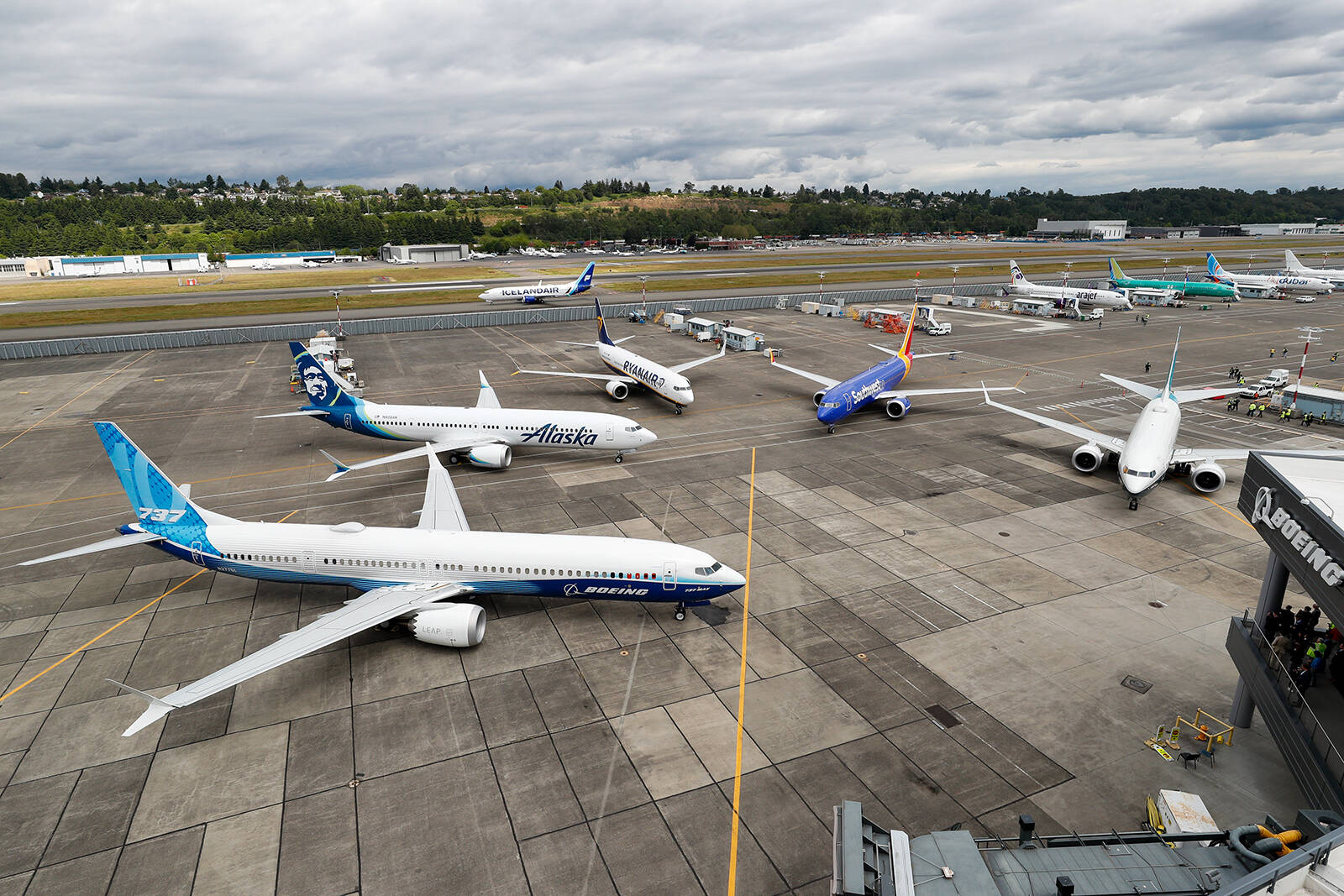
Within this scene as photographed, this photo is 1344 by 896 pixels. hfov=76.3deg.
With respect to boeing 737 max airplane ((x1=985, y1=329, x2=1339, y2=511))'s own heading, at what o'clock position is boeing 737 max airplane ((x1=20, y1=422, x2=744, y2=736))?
boeing 737 max airplane ((x1=20, y1=422, x2=744, y2=736)) is roughly at 1 o'clock from boeing 737 max airplane ((x1=985, y1=329, x2=1339, y2=511)).

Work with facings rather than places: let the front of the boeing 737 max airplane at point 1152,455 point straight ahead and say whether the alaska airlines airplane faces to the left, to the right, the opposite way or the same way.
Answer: to the left

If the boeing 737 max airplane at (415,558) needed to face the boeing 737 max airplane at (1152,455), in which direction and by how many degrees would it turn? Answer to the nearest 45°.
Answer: approximately 45° to its left

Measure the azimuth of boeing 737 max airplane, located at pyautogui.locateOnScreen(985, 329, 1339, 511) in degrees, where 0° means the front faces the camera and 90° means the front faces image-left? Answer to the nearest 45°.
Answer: approximately 0°

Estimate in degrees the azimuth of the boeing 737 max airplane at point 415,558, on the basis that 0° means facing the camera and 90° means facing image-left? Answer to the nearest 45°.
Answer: approximately 315°

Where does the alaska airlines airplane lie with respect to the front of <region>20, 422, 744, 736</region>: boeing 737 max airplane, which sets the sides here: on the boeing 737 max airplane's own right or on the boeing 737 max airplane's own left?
on the boeing 737 max airplane's own left

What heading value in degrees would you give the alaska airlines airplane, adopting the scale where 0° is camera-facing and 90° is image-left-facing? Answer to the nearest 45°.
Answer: approximately 315°

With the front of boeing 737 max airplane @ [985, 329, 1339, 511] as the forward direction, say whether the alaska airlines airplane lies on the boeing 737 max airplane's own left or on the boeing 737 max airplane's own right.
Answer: on the boeing 737 max airplane's own right

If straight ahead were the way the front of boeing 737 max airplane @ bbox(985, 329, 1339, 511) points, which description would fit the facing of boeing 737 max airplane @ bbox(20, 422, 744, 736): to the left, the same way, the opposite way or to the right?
to the left
